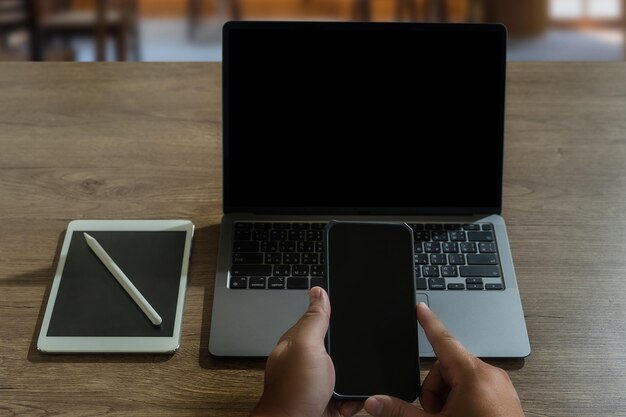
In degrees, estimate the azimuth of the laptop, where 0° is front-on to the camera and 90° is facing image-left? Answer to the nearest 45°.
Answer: approximately 0°

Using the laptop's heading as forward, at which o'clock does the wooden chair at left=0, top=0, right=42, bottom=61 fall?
The wooden chair is roughly at 5 o'clock from the laptop.

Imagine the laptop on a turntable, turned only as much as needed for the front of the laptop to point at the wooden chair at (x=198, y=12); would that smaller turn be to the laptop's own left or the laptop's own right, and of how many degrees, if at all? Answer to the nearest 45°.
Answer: approximately 180°

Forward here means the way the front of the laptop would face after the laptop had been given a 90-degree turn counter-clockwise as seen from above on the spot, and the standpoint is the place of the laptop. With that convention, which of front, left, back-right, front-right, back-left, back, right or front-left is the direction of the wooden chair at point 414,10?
left

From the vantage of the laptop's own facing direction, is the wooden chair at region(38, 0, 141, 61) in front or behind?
behind
